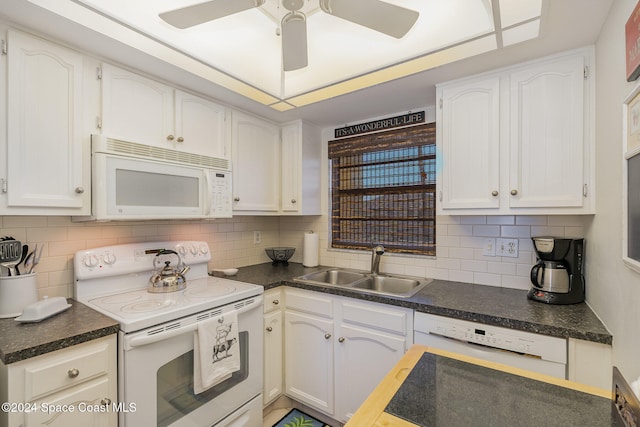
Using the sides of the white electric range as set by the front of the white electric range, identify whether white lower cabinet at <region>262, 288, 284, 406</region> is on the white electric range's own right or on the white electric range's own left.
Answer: on the white electric range's own left

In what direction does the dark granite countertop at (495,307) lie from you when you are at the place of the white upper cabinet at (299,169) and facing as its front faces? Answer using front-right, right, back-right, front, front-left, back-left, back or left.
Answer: left

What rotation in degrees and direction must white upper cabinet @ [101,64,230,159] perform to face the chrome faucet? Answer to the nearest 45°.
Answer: approximately 45° to its left

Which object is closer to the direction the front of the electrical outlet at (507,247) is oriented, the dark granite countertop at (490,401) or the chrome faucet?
the dark granite countertop

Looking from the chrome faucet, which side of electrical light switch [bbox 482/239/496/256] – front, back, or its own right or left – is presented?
right

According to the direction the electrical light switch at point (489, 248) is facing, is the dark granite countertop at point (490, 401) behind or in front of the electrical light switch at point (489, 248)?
in front

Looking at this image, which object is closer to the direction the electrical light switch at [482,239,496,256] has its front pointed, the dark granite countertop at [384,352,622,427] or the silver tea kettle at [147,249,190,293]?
the dark granite countertop
